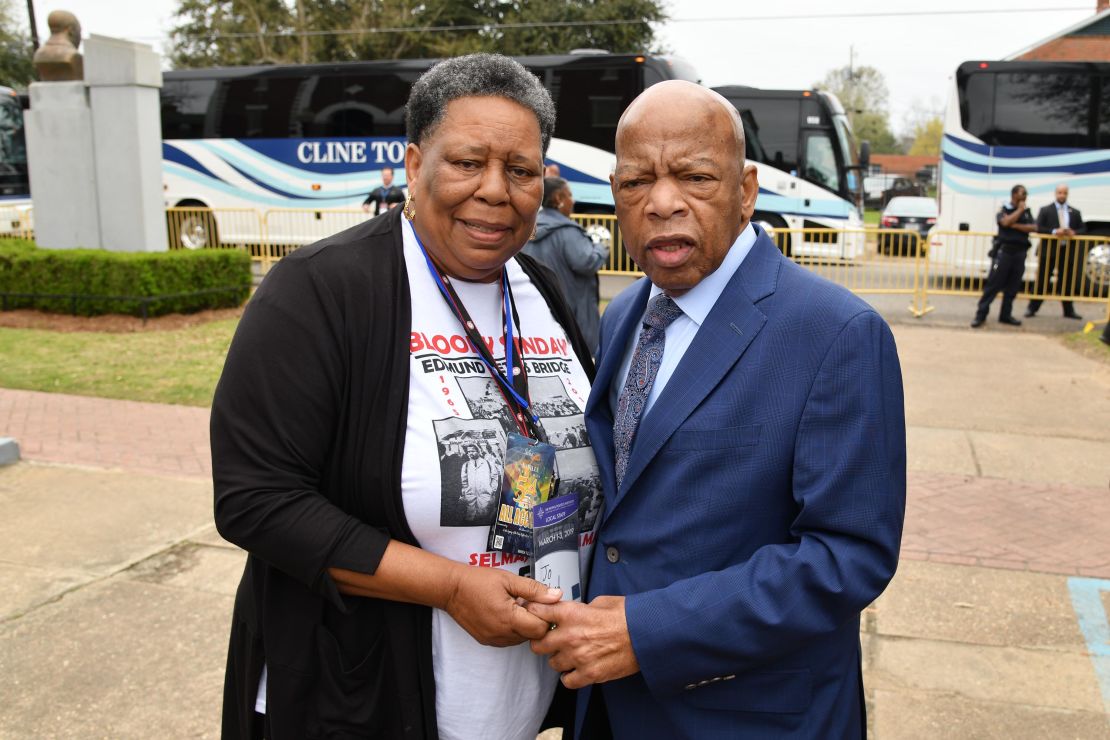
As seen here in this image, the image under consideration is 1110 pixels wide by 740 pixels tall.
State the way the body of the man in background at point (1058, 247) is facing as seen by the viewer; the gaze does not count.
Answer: toward the camera

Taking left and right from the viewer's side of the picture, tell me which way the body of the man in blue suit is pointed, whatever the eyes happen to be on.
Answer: facing the viewer and to the left of the viewer

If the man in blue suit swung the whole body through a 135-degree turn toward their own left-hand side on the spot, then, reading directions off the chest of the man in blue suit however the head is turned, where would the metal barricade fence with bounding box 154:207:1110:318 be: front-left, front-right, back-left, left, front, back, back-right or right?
left

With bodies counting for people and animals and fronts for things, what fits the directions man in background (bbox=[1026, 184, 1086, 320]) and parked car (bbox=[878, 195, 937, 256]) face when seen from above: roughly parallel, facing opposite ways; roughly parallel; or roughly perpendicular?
roughly parallel, facing opposite ways

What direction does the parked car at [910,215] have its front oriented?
away from the camera

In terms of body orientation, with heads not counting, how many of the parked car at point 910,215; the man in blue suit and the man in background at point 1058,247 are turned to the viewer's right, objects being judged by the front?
0

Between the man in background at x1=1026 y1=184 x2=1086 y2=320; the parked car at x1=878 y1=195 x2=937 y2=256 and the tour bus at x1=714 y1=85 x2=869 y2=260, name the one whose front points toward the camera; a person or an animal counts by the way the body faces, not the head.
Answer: the man in background

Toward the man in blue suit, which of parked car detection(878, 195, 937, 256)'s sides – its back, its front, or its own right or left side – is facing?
back

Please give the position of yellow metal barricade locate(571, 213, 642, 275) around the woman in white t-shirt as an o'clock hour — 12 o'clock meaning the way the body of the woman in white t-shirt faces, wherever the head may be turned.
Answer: The yellow metal barricade is roughly at 8 o'clock from the woman in white t-shirt.

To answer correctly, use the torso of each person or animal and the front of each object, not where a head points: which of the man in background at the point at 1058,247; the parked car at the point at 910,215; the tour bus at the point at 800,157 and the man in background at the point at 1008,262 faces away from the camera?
the parked car
